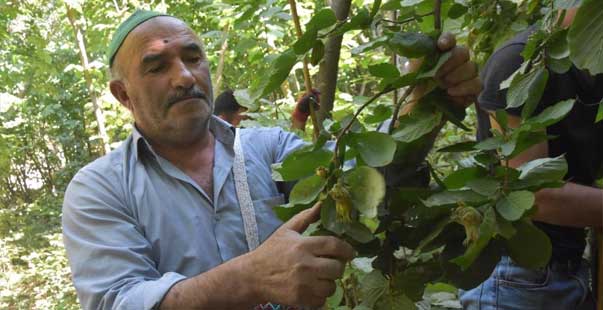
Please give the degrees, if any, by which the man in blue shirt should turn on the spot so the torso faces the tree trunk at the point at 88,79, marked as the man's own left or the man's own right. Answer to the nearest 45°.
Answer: approximately 135° to the man's own left

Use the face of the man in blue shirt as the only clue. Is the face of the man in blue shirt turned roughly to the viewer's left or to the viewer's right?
to the viewer's right

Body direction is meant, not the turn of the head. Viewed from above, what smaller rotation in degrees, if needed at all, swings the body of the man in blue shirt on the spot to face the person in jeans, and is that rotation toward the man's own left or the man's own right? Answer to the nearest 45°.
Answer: approximately 45° to the man's own left

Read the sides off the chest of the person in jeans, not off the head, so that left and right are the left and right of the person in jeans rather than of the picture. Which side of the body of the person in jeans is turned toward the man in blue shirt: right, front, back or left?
front

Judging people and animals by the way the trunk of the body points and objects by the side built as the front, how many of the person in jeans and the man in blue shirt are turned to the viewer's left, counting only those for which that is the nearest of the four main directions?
1

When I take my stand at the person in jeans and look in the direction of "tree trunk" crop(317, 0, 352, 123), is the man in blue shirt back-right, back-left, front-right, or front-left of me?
front-left

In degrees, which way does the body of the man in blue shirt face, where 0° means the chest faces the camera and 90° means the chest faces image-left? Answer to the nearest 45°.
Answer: approximately 315°

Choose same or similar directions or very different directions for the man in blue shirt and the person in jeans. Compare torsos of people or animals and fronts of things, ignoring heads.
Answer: very different directions

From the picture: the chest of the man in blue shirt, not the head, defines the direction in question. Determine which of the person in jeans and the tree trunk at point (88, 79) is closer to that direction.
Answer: the person in jeans

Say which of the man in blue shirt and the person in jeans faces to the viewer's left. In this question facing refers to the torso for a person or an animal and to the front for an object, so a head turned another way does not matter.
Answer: the person in jeans

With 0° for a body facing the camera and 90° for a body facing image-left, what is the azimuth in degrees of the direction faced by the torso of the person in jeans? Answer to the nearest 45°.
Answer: approximately 90°

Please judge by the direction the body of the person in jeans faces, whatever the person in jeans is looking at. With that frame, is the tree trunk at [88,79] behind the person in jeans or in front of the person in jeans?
in front
